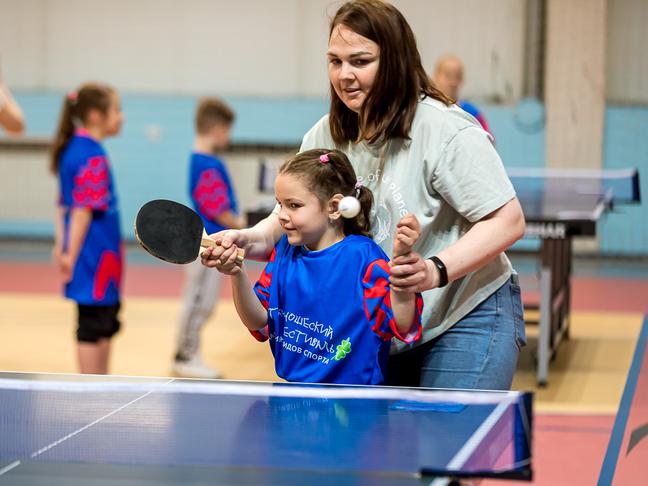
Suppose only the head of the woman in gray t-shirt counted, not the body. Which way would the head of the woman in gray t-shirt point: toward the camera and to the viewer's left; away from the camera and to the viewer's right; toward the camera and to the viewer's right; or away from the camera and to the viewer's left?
toward the camera and to the viewer's left

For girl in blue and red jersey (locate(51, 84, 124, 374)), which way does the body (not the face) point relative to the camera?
to the viewer's right

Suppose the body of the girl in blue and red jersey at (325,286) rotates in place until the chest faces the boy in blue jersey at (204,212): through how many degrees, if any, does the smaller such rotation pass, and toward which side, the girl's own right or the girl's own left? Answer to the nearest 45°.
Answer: approximately 135° to the girl's own right

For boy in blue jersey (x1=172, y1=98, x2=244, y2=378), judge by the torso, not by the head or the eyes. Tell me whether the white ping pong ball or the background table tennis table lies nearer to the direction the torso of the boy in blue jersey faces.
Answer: the background table tennis table

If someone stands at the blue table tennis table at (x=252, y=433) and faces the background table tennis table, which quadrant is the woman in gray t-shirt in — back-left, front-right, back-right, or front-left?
front-right

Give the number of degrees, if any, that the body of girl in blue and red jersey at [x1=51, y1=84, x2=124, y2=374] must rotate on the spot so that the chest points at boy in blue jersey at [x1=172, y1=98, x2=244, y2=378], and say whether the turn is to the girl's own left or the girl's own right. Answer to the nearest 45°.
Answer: approximately 45° to the girl's own left

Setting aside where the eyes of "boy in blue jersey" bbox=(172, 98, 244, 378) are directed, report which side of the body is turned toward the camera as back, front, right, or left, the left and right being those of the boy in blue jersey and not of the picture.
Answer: right

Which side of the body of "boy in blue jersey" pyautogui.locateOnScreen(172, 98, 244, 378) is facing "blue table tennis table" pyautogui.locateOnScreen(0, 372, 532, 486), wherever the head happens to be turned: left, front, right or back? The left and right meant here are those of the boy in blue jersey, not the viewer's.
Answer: right

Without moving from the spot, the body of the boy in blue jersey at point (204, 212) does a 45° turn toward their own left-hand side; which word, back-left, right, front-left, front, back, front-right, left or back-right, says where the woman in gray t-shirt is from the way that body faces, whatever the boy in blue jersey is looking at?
back-right

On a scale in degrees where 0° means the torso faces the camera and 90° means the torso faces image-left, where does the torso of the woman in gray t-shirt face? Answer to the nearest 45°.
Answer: approximately 45°

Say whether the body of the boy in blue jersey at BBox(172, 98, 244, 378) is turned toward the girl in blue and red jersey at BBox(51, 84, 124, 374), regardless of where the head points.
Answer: no

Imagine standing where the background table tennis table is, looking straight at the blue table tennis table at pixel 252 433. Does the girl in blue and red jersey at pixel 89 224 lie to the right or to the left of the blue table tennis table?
right

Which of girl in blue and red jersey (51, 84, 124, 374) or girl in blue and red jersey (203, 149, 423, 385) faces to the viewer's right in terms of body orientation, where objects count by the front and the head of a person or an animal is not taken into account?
girl in blue and red jersey (51, 84, 124, 374)

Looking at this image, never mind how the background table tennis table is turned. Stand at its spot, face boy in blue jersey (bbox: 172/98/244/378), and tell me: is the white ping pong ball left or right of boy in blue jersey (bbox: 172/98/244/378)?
left

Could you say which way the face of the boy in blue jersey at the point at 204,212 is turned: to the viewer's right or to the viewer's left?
to the viewer's right

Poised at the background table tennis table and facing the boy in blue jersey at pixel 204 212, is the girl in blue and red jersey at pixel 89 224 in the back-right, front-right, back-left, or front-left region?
front-left

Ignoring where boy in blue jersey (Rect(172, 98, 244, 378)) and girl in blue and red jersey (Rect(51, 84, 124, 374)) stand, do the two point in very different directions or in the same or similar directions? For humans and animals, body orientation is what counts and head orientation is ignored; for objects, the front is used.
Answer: same or similar directions

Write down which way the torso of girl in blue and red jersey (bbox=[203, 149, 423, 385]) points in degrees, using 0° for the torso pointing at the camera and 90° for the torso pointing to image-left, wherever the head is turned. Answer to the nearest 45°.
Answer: approximately 45°

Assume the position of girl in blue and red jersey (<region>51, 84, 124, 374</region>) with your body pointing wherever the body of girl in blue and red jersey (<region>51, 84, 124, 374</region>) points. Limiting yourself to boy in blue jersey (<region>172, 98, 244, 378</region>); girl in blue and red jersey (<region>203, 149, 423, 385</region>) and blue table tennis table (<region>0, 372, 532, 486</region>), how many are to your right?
2

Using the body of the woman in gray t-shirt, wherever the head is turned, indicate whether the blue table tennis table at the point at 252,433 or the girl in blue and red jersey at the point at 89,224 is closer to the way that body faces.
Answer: the blue table tennis table
